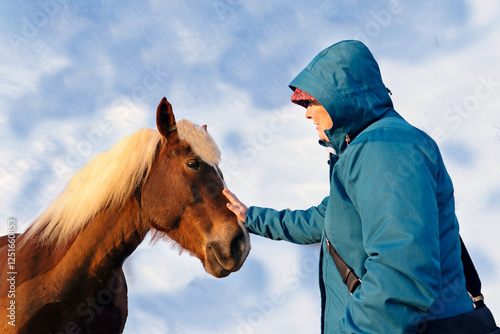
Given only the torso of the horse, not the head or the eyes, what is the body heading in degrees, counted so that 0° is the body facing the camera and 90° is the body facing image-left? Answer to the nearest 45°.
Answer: approximately 270°
